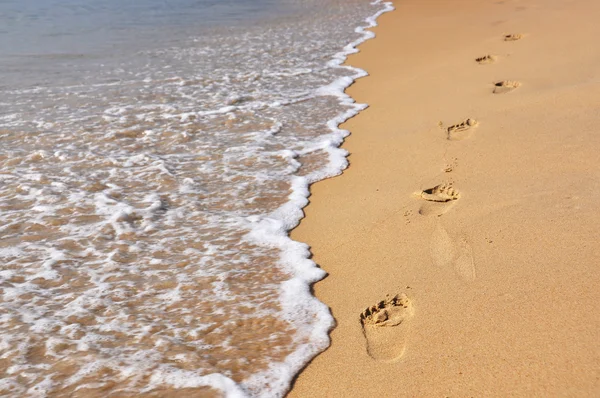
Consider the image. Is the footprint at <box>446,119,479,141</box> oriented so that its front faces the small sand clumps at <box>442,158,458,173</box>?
no

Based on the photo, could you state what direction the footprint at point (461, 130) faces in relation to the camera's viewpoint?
facing away from the viewer

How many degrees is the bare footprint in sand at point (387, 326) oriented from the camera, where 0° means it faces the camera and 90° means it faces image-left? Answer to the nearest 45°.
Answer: approximately 180°

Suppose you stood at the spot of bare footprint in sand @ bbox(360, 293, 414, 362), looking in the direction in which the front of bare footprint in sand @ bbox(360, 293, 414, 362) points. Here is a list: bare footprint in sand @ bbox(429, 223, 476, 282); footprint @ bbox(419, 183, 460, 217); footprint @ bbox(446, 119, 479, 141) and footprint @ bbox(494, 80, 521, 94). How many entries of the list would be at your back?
0

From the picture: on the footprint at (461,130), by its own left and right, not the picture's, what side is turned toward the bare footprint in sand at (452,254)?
back

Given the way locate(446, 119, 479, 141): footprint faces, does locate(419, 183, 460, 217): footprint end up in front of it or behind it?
behind

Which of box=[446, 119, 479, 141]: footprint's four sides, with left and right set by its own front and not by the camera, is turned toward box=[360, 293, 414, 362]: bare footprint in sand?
back

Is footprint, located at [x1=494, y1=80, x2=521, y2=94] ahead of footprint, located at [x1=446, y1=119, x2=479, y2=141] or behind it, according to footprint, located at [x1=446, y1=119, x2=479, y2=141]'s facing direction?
ahead

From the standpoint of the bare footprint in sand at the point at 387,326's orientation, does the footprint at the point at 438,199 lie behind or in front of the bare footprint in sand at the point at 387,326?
in front

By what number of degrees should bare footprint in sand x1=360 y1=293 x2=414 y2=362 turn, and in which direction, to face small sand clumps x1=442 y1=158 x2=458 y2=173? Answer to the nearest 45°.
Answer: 0° — it already faces it

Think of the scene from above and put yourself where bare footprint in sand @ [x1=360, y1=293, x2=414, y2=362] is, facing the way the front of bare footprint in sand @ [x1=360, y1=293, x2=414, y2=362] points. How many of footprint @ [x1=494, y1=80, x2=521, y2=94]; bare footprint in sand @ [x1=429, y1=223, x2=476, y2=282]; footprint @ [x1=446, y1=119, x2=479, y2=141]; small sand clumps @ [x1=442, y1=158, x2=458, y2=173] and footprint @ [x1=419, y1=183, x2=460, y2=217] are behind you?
0

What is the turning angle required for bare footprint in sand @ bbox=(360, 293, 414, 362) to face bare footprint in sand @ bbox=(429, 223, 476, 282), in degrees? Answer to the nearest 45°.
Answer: approximately 45° to its right

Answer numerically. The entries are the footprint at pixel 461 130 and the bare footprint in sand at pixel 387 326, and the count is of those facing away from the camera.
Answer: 2

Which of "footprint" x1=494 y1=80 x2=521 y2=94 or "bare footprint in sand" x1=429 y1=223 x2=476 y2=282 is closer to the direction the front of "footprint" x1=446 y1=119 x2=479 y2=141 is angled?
the footprint

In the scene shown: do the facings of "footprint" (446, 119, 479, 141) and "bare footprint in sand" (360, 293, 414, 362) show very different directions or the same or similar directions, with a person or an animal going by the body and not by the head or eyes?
same or similar directions
